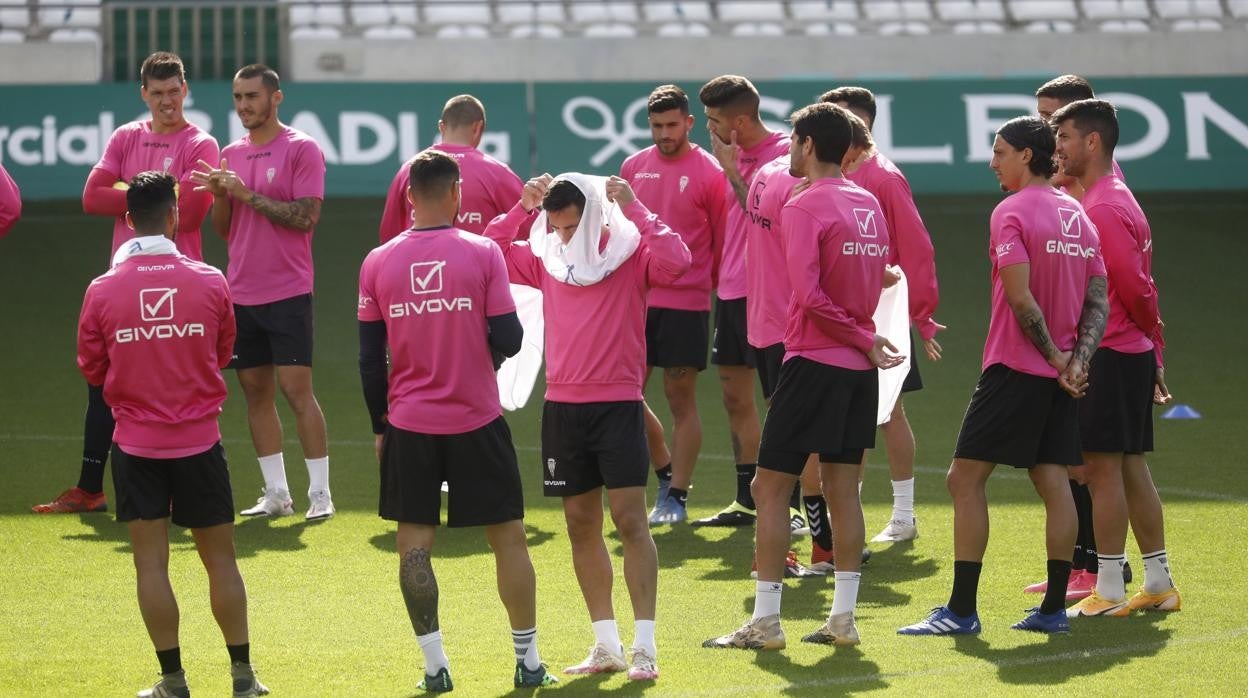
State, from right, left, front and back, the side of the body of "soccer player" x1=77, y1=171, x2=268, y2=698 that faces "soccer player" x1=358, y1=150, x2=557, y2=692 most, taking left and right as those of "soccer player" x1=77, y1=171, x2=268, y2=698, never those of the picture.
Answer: right

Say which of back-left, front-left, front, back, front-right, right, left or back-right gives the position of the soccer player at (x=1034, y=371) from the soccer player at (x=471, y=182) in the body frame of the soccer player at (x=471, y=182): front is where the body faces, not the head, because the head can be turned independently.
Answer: back-right

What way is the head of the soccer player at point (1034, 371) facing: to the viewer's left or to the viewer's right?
to the viewer's left

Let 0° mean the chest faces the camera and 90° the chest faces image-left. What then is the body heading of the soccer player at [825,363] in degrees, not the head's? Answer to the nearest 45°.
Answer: approximately 135°

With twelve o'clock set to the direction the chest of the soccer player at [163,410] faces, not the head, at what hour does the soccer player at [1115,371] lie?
the soccer player at [1115,371] is roughly at 3 o'clock from the soccer player at [163,410].

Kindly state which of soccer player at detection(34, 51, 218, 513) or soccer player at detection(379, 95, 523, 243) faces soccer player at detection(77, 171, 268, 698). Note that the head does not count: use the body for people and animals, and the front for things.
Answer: soccer player at detection(34, 51, 218, 513)

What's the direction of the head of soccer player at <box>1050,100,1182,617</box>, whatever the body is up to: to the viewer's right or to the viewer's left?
to the viewer's left

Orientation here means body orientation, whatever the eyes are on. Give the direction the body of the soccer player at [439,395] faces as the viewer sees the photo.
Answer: away from the camera
